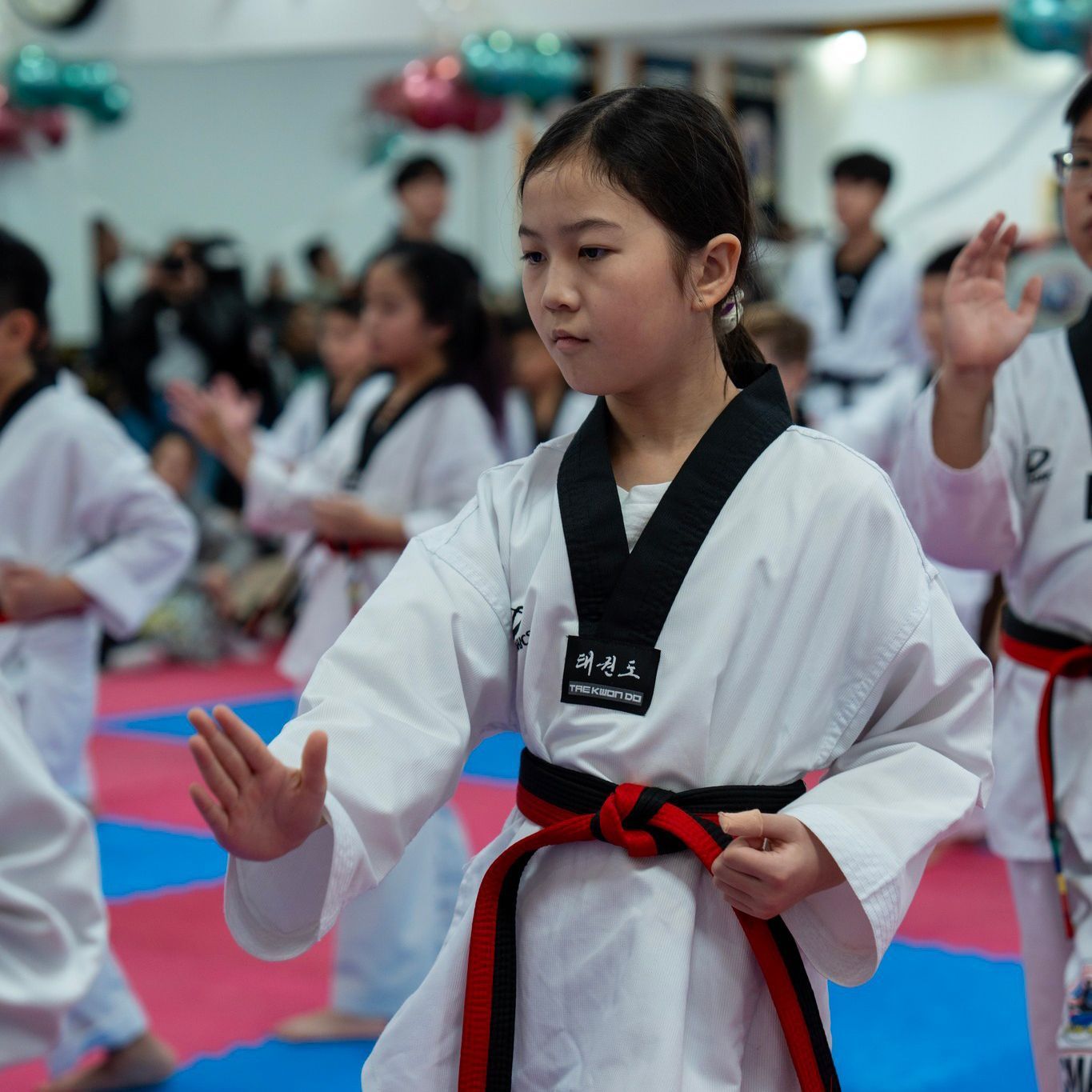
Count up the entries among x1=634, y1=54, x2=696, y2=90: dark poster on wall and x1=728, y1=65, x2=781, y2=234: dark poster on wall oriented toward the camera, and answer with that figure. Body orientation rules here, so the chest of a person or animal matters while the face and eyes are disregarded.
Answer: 2

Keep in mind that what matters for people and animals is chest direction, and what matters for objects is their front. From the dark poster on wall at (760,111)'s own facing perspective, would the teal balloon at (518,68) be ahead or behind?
ahead

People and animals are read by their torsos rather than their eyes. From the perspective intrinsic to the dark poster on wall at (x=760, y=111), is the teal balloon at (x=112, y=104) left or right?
on its right

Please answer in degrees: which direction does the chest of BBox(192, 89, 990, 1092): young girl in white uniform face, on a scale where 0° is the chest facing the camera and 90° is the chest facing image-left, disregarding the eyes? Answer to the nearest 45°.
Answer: approximately 45°

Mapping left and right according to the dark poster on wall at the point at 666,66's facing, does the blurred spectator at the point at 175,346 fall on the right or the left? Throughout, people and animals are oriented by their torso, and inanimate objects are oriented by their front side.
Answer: on its right

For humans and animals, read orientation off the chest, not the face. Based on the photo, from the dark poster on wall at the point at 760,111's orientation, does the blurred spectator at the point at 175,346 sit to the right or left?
on its right

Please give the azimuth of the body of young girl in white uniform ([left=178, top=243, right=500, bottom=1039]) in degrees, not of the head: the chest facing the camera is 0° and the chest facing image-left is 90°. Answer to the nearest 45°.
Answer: approximately 45°

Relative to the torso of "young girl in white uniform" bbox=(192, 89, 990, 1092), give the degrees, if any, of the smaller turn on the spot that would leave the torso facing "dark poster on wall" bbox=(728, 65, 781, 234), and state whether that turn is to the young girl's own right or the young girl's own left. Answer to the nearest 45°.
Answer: approximately 135° to the young girl's own right

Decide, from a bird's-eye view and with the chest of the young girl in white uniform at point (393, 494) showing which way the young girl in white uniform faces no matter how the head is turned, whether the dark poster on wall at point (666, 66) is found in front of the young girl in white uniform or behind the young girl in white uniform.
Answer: behind
